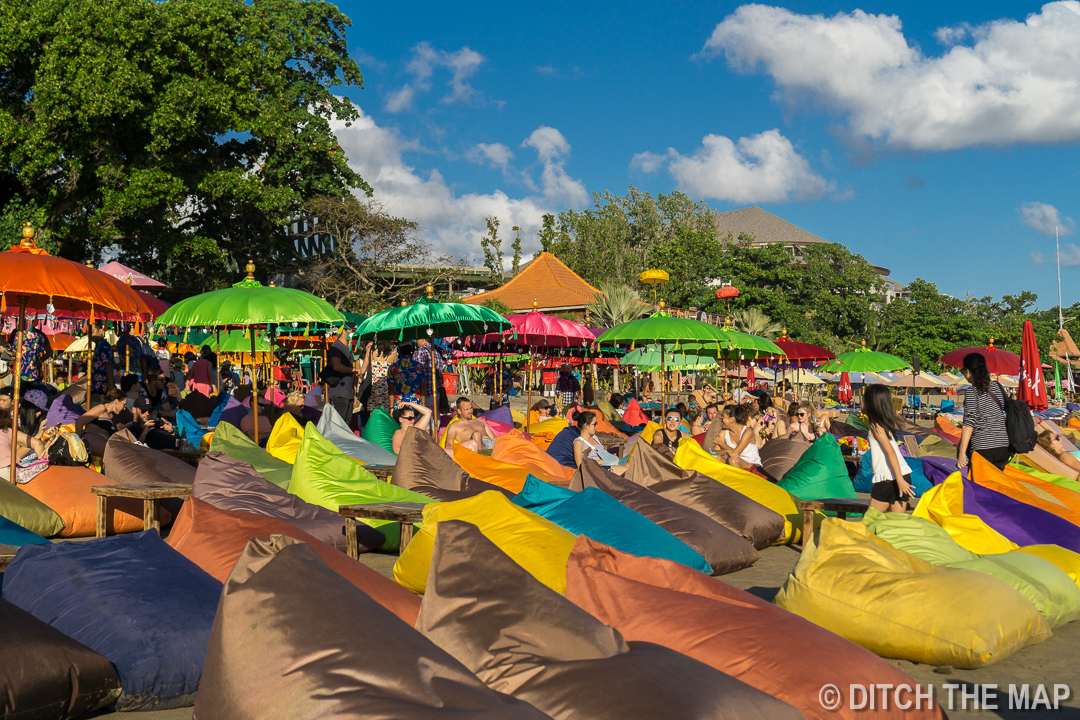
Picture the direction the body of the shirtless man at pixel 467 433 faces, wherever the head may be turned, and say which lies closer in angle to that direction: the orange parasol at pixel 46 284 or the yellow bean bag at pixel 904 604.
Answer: the yellow bean bag

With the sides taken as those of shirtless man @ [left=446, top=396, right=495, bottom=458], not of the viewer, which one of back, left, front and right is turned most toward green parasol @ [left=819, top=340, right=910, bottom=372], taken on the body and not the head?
left

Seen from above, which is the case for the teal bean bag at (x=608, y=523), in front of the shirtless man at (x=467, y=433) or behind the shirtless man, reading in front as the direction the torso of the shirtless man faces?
in front

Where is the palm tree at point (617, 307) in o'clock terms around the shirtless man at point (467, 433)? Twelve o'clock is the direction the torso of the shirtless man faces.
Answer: The palm tree is roughly at 8 o'clock from the shirtless man.

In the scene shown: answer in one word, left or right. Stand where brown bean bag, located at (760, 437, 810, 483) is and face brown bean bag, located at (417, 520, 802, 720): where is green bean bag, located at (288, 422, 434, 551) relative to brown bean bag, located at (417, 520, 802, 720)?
right

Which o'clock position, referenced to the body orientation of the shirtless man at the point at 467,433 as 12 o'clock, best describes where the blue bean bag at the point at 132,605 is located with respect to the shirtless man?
The blue bean bag is roughly at 2 o'clock from the shirtless man.

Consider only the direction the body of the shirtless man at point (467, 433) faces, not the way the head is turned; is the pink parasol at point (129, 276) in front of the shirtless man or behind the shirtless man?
behind

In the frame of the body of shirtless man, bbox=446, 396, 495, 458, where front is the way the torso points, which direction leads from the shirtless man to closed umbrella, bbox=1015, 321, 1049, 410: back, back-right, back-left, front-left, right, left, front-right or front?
front-left

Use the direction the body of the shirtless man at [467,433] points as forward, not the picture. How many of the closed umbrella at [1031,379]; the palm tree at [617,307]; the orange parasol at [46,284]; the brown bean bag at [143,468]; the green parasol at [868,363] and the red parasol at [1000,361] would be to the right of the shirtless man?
2

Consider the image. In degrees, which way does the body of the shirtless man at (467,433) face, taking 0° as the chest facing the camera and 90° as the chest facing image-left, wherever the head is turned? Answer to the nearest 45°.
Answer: approximately 315°

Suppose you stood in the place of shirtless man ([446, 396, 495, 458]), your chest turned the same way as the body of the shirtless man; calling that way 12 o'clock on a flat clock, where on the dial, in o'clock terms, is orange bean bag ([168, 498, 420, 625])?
The orange bean bag is roughly at 2 o'clock from the shirtless man.

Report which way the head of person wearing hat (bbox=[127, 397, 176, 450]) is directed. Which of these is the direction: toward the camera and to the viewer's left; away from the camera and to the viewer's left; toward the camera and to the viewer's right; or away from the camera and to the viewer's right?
toward the camera and to the viewer's right

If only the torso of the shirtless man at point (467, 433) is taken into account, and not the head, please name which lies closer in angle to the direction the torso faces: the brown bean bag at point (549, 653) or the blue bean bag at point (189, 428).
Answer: the brown bean bag

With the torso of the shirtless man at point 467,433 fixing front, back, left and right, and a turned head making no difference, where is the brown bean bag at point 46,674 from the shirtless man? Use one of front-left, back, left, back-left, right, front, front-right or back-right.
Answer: front-right

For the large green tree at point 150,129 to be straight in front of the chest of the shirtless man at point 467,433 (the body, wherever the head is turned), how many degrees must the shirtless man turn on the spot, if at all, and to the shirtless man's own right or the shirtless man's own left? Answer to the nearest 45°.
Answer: approximately 180°

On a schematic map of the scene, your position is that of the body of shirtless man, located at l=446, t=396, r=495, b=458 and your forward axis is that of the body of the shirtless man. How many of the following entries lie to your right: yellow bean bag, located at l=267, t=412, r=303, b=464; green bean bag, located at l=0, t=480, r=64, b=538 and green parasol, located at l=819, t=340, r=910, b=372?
2

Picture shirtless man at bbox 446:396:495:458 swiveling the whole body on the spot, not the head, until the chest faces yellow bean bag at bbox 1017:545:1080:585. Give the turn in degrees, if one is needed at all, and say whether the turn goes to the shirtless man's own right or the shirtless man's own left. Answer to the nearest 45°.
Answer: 0° — they already face it
